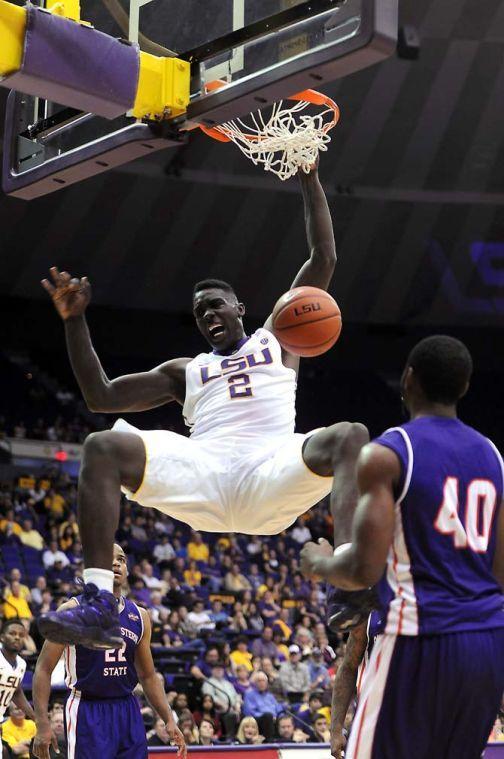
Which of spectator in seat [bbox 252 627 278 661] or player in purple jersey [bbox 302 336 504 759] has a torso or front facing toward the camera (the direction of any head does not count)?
the spectator in seat

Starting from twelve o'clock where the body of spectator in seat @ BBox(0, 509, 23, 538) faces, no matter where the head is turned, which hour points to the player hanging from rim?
The player hanging from rim is roughly at 12 o'clock from the spectator in seat.

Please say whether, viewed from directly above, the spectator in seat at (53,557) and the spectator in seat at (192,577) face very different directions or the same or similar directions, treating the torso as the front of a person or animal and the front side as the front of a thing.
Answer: same or similar directions

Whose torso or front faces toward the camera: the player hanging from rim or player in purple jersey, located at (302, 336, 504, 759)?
the player hanging from rim

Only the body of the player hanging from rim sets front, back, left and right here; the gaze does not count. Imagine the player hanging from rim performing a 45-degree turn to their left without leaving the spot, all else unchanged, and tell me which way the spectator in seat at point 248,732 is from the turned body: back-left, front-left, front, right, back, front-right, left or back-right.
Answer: back-left

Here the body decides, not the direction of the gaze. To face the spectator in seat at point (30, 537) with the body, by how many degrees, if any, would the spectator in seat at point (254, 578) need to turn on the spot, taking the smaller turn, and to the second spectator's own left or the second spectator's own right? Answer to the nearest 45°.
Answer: approximately 45° to the second spectator's own right

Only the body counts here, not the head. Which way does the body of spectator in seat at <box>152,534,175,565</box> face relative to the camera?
toward the camera

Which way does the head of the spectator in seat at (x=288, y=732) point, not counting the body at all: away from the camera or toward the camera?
toward the camera

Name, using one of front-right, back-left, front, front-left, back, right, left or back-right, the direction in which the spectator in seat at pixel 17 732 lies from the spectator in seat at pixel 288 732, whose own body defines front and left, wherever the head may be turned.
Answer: front-right

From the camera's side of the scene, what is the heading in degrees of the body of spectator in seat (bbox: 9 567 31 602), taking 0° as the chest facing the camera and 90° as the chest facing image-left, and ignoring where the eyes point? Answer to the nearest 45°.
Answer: approximately 0°

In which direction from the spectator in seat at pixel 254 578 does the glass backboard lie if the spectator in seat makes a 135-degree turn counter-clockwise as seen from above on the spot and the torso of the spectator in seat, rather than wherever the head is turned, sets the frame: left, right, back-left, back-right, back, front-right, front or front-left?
back-right

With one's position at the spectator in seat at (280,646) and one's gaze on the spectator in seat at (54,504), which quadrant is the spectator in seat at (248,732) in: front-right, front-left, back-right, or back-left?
back-left

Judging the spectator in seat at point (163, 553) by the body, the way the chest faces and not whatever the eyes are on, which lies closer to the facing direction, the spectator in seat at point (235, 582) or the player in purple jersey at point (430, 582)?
the player in purple jersey

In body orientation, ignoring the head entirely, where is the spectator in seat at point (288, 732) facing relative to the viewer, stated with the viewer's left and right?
facing the viewer

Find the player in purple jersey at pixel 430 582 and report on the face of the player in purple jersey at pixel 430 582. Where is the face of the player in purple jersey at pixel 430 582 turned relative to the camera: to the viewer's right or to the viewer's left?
to the viewer's left

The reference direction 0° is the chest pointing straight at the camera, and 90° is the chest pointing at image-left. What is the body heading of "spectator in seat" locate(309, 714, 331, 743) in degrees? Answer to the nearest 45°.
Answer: approximately 0°

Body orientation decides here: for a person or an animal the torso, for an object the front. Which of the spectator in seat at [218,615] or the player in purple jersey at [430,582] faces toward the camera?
the spectator in seat

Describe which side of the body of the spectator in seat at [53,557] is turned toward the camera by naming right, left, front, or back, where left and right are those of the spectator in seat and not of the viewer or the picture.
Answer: front
